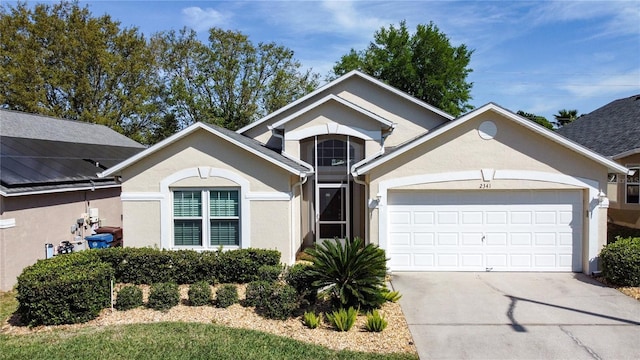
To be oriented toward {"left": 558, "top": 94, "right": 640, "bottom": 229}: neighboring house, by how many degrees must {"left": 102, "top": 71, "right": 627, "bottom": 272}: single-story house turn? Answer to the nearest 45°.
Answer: approximately 135° to its left

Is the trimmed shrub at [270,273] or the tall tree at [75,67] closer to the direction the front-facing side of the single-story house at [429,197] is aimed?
the trimmed shrub

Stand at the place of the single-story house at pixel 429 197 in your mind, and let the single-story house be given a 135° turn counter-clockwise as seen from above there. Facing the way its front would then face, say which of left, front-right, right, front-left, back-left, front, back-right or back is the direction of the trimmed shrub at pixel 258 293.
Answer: back

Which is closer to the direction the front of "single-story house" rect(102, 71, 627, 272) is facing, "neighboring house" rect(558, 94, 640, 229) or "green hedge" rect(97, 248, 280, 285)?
the green hedge

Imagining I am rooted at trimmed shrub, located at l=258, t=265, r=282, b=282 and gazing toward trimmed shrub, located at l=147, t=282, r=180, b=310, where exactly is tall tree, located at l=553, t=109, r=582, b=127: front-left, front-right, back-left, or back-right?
back-right

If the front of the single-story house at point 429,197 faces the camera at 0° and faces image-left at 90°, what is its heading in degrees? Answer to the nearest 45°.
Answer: approximately 0°

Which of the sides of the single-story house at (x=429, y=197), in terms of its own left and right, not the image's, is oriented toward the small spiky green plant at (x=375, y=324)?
front

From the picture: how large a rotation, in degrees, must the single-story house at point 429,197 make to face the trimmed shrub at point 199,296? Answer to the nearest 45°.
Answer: approximately 45° to its right

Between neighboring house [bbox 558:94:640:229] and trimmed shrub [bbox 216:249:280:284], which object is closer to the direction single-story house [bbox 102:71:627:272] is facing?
the trimmed shrub

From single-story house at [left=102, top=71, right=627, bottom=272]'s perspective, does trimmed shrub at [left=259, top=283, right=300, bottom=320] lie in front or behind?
in front

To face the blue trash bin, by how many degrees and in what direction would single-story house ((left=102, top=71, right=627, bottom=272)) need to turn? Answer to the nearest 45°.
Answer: approximately 90° to its right

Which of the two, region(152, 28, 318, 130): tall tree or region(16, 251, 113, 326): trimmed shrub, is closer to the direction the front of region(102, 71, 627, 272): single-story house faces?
the trimmed shrub

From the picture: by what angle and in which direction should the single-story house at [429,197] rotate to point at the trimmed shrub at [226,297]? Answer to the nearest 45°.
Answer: approximately 45° to its right

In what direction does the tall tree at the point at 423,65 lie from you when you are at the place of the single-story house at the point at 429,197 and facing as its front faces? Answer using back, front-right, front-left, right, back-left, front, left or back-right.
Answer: back
